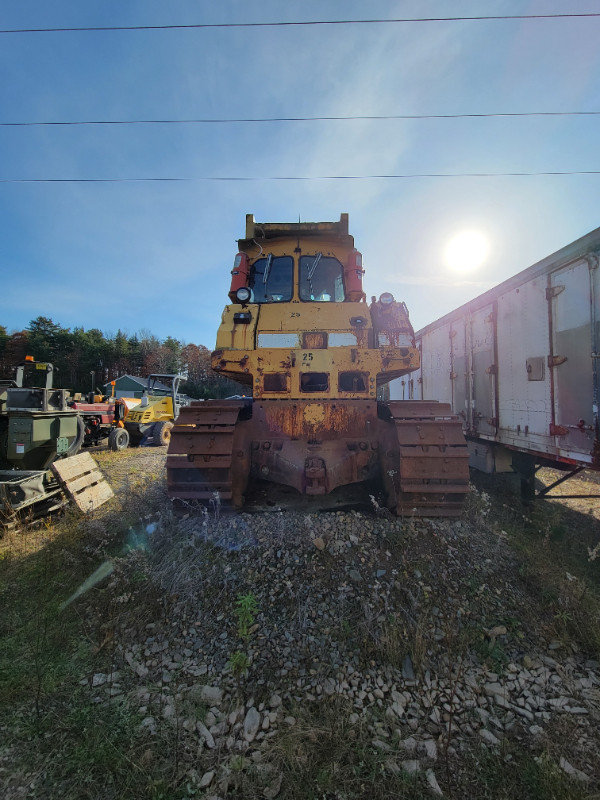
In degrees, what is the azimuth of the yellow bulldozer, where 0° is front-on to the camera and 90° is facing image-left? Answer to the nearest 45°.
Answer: approximately 180°

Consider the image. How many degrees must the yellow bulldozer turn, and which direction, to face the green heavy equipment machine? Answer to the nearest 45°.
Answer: approximately 45° to its left

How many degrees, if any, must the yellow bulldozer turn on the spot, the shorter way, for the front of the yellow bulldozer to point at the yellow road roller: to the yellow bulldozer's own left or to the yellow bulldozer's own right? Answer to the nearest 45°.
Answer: approximately 45° to the yellow bulldozer's own left

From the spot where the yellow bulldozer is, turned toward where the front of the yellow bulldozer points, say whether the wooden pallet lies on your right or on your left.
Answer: on your left

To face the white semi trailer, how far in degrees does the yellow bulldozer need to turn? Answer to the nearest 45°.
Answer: approximately 90° to its right
